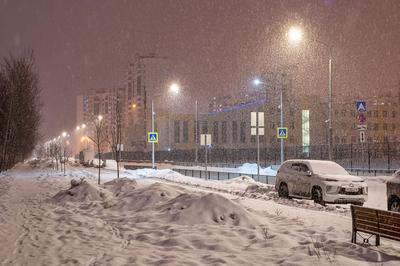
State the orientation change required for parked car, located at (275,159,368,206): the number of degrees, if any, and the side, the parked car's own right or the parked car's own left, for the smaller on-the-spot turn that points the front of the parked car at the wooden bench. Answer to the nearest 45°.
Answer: approximately 45° to the parked car's own right

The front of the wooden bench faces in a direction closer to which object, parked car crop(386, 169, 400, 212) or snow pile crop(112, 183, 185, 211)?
the parked car

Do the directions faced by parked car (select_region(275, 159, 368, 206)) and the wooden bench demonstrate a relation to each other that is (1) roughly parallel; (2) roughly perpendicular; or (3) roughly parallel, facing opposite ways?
roughly perpendicular

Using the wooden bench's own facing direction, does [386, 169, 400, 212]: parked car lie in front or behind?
in front

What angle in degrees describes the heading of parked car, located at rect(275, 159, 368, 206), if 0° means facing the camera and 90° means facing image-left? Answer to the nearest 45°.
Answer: approximately 315°

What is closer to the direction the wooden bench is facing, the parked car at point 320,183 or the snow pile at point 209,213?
the parked car

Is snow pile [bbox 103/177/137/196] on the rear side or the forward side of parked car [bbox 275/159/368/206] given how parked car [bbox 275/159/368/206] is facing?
on the rear side

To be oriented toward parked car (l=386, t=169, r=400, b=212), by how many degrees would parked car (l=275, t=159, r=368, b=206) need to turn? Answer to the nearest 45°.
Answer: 0° — it already faces it

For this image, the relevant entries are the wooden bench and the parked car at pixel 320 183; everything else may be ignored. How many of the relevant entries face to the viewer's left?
0

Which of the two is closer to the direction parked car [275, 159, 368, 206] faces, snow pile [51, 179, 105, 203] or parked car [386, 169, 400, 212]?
the parked car
